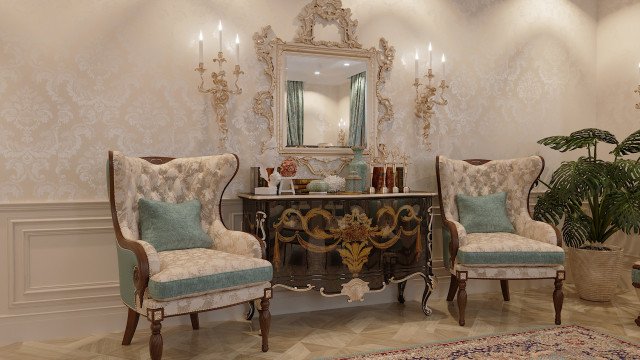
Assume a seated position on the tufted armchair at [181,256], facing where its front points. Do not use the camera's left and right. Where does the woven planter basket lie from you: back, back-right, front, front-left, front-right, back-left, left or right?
front-left

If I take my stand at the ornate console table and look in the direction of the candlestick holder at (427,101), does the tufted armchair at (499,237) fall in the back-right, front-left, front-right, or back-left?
front-right

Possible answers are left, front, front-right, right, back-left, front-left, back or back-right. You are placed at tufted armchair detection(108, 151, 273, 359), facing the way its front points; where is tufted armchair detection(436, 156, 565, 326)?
front-left

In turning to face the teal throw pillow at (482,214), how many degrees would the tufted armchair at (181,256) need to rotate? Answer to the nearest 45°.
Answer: approximately 45° to its left

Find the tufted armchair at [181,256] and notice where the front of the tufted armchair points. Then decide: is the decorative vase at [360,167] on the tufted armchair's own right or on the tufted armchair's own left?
on the tufted armchair's own left

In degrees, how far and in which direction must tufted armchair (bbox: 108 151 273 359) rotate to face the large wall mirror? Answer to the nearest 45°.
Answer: approximately 90° to its left

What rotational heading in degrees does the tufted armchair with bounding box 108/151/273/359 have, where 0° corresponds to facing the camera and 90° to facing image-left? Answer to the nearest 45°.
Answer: approximately 315°

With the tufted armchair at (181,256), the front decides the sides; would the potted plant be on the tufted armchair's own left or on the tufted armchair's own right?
on the tufted armchair's own left

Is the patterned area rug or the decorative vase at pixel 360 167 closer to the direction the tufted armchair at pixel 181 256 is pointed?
the patterned area rug

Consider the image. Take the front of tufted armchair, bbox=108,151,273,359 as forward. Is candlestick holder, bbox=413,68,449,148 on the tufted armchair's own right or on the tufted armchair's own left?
on the tufted armchair's own left

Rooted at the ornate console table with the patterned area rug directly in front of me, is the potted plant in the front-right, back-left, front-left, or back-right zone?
front-left
